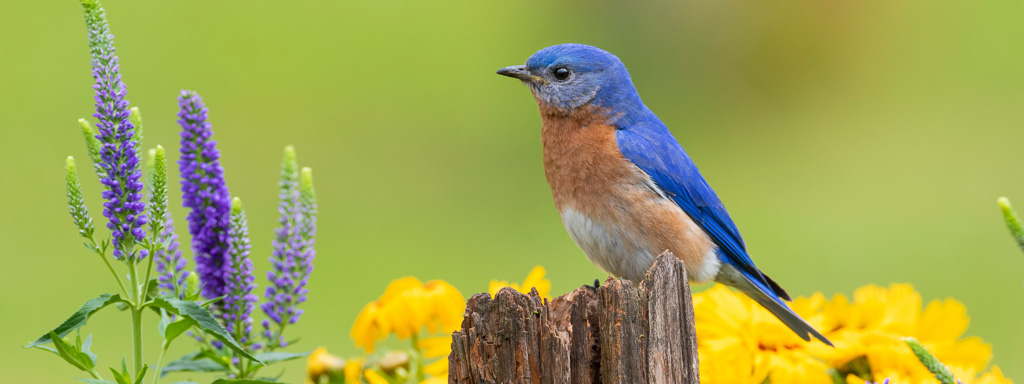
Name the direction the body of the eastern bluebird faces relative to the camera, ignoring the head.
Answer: to the viewer's left

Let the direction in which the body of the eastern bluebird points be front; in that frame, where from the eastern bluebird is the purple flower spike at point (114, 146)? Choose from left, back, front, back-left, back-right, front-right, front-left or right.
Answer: front-left
